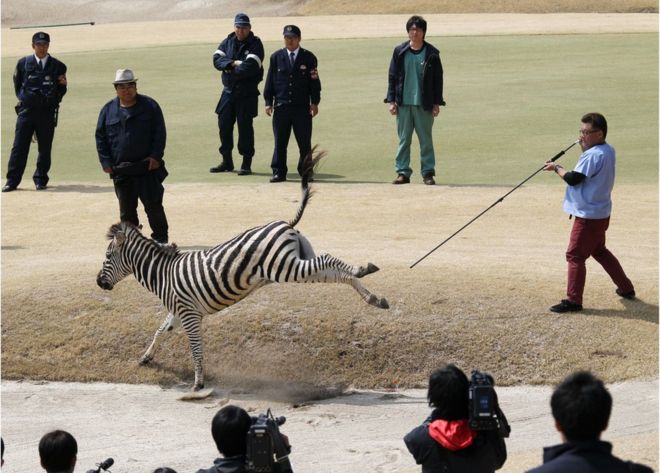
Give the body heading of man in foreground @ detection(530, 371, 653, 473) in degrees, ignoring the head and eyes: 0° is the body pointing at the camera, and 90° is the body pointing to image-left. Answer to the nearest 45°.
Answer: approximately 180°

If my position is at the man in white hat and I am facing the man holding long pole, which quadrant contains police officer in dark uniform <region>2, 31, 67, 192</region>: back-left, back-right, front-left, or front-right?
back-left

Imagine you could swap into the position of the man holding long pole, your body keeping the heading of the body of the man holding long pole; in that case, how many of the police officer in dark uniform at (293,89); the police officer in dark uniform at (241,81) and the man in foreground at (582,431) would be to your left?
1

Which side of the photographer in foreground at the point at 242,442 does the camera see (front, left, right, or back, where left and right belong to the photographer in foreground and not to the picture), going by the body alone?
back

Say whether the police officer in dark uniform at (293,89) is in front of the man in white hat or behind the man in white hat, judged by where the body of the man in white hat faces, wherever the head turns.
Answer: behind

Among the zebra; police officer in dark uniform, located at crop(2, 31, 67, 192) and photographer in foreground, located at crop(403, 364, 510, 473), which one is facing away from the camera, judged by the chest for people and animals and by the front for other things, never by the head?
the photographer in foreground

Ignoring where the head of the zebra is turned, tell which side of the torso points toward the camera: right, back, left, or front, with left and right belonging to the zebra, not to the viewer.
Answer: left

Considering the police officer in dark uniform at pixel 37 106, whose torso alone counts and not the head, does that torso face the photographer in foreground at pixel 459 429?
yes

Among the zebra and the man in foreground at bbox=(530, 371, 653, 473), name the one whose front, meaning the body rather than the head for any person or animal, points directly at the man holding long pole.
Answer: the man in foreground

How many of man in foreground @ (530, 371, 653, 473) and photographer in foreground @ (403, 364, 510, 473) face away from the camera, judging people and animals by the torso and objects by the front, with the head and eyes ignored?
2

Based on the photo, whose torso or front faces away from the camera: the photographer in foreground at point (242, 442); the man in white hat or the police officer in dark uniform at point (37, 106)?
the photographer in foreground

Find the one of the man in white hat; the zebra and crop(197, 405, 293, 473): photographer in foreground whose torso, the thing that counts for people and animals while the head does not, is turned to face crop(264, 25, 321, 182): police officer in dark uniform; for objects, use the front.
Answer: the photographer in foreground

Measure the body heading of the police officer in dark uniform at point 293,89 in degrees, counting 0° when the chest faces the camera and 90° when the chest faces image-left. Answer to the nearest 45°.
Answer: approximately 0°

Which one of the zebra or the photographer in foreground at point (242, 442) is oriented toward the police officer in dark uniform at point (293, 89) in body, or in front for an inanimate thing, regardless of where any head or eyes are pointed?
the photographer in foreground

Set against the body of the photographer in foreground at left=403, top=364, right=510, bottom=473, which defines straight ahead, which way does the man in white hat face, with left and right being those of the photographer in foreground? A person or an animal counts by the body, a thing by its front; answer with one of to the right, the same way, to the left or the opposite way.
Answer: the opposite way

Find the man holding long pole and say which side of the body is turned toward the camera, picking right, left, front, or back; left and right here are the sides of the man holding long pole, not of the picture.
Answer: left
